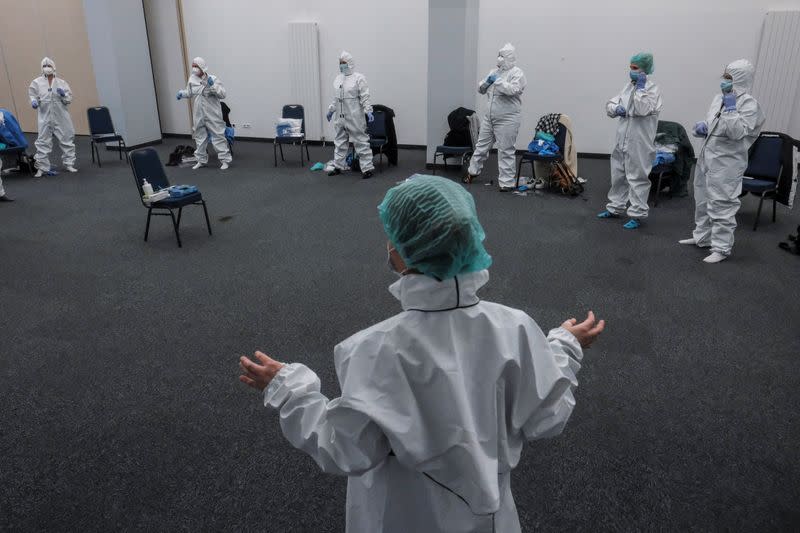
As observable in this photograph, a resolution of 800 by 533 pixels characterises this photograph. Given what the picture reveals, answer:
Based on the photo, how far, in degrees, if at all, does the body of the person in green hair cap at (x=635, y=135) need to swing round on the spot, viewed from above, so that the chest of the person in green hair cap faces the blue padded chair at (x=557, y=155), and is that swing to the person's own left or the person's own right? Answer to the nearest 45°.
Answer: approximately 90° to the person's own right

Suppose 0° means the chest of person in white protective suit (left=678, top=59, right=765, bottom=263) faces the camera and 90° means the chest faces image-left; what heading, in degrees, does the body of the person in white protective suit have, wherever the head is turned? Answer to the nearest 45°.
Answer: approximately 45°

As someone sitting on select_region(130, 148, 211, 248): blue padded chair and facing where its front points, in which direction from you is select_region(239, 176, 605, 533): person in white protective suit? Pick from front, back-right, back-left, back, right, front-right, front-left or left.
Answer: front-right

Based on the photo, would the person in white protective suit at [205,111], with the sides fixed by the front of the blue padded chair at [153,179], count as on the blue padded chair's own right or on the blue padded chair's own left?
on the blue padded chair's own left

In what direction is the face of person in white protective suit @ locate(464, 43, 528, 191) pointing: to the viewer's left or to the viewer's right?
to the viewer's left

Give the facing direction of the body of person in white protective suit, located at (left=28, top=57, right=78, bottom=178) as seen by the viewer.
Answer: toward the camera

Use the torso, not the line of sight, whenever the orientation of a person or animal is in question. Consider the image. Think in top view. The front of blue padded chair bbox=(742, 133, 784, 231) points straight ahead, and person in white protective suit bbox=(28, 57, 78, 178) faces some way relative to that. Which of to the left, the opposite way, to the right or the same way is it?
to the left

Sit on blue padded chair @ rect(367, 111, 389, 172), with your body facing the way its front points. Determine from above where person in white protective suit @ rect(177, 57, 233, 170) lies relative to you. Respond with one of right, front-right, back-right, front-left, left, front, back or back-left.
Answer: front-right

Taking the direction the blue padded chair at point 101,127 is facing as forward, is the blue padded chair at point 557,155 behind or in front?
in front

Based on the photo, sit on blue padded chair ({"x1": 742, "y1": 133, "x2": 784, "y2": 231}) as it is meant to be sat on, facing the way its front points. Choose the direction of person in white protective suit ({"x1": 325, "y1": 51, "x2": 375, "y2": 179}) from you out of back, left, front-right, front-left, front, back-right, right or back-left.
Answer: front-right

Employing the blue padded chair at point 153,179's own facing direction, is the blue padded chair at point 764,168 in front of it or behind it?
in front

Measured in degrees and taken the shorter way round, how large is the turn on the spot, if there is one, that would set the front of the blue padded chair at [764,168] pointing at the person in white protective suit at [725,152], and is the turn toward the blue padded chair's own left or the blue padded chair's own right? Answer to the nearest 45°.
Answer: approximately 45° to the blue padded chair's own left

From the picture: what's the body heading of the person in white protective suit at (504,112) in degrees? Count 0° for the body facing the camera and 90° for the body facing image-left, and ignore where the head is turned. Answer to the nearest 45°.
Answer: approximately 45°

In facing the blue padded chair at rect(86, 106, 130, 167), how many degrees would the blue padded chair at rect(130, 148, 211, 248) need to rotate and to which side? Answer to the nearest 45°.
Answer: approximately 135° to its left

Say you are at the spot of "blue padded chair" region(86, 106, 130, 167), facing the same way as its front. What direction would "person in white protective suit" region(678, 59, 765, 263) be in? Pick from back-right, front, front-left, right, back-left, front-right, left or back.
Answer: front
